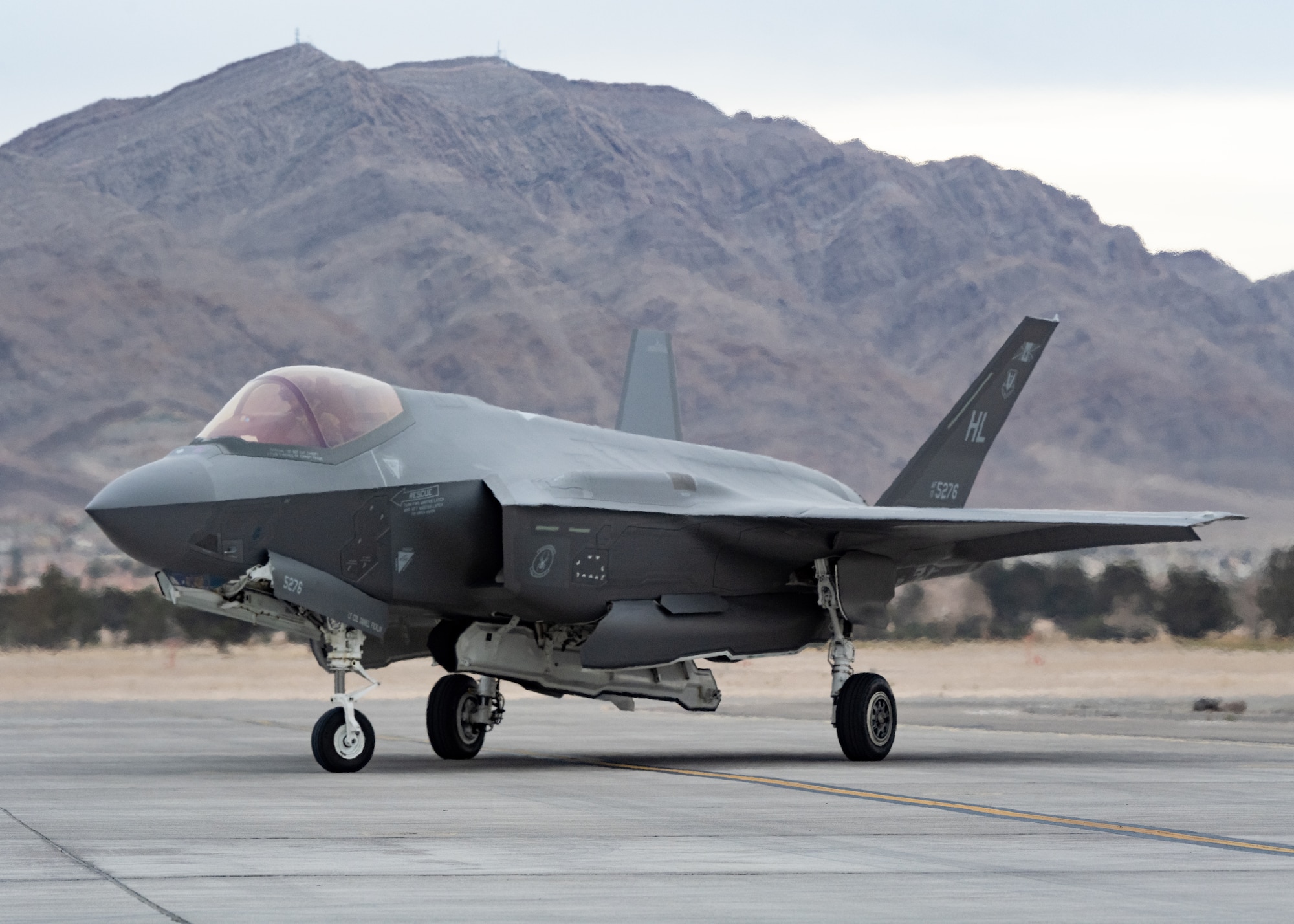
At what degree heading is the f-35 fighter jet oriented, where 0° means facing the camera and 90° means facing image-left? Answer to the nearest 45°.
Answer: approximately 45°
